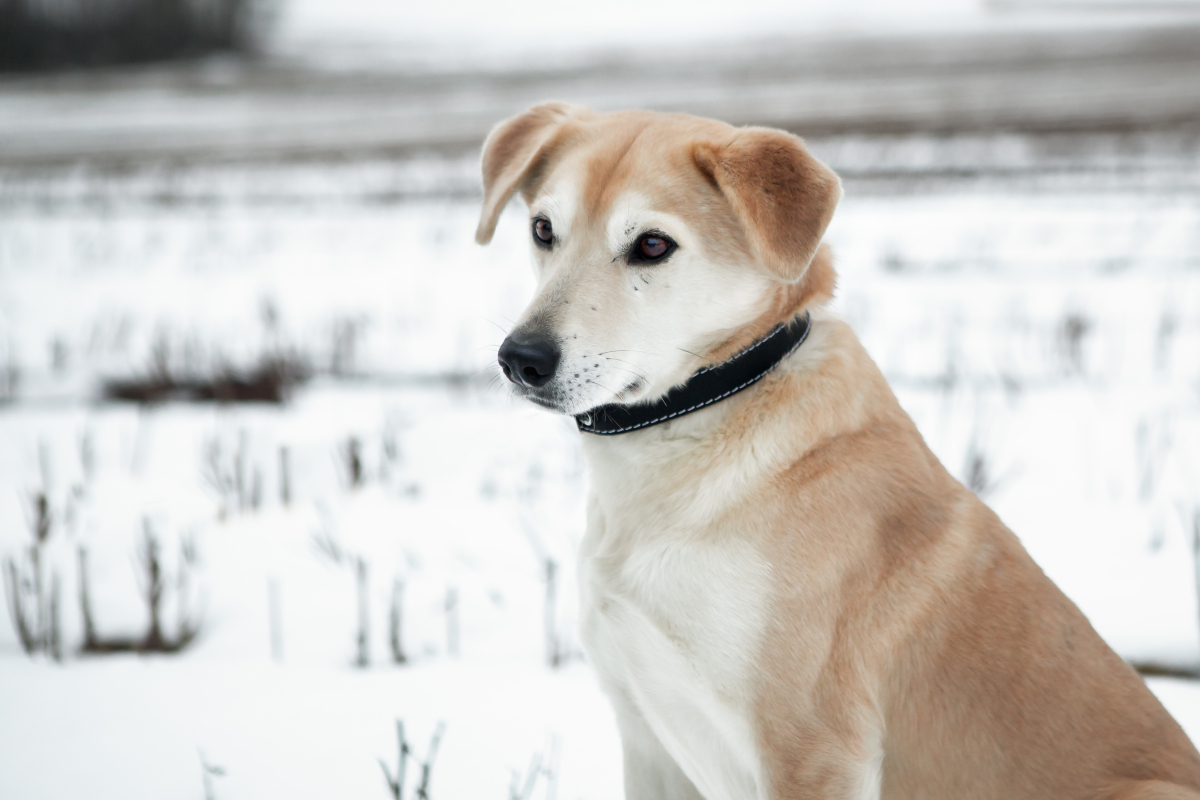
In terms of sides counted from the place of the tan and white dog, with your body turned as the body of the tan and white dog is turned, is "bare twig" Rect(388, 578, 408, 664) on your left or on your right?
on your right

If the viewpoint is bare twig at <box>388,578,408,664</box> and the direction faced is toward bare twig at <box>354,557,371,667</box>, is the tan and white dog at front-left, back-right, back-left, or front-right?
back-left

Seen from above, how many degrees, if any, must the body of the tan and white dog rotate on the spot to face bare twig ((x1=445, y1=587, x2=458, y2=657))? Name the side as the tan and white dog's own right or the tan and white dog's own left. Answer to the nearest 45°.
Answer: approximately 90° to the tan and white dog's own right

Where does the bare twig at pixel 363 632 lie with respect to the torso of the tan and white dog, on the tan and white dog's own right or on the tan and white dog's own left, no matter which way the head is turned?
on the tan and white dog's own right

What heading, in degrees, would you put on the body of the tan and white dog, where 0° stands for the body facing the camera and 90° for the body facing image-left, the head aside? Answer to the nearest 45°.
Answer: approximately 45°

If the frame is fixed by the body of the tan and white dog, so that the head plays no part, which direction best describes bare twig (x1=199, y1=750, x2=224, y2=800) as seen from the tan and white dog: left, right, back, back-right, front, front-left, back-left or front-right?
front-right
